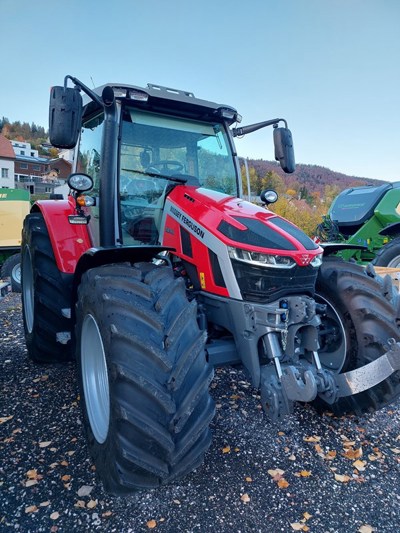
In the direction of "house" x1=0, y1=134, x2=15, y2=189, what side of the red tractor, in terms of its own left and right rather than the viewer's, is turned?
back

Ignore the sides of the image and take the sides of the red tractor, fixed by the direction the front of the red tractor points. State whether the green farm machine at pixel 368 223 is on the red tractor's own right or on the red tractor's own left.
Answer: on the red tractor's own left

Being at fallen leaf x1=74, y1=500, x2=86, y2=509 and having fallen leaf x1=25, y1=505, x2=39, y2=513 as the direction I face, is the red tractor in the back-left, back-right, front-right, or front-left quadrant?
back-right

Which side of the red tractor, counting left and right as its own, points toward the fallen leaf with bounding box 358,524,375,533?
front

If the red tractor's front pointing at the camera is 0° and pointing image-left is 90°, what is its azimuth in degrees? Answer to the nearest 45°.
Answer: approximately 315°

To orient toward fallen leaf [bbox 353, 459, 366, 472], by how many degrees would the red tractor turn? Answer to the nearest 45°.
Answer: approximately 45° to its left

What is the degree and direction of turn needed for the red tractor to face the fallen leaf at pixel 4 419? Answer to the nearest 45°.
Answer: approximately 135° to its right
